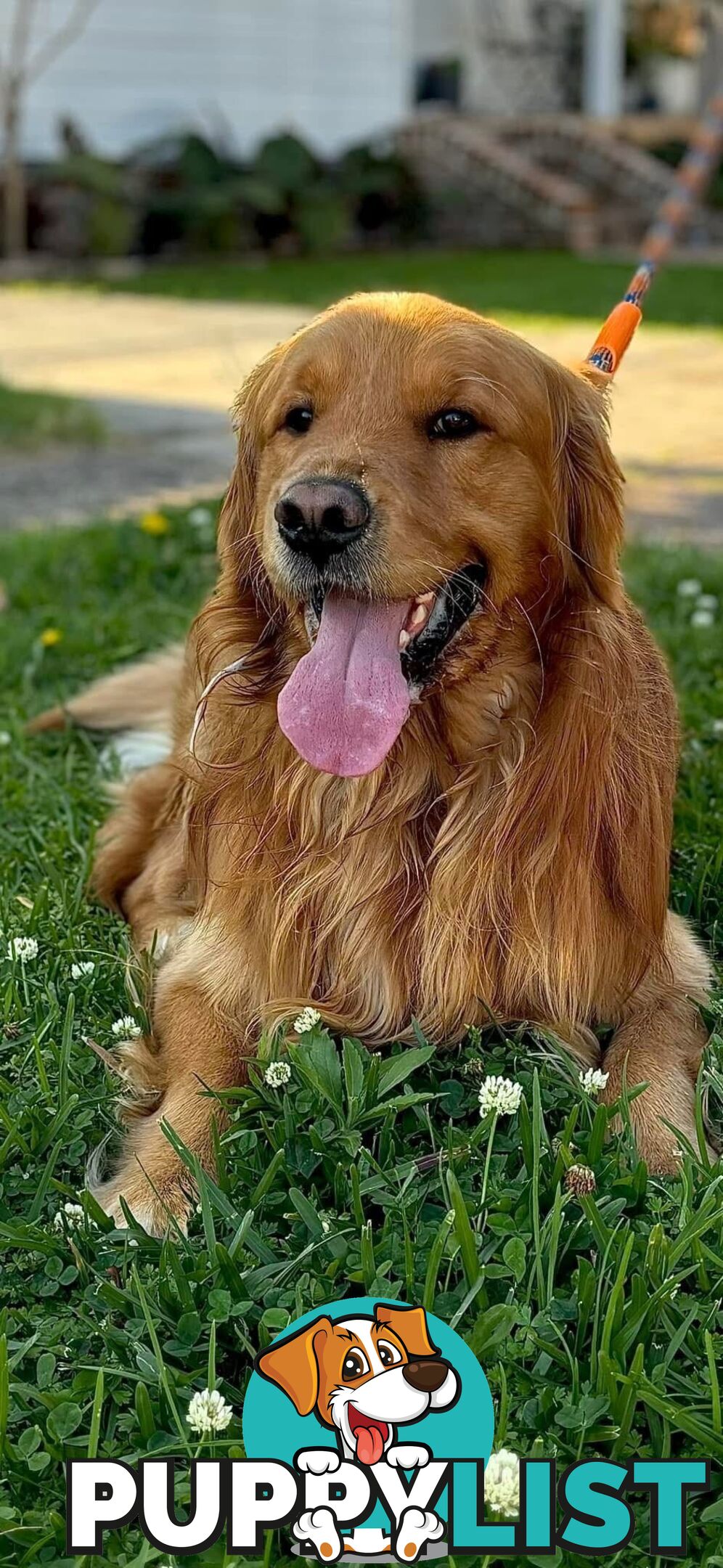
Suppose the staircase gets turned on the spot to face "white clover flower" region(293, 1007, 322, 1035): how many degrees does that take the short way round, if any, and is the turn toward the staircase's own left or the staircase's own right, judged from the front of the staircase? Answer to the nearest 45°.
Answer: approximately 45° to the staircase's own right

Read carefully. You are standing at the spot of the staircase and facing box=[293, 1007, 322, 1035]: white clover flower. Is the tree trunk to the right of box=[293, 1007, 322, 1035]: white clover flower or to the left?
right

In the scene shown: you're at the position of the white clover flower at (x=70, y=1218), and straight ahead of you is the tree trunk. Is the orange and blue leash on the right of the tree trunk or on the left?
right

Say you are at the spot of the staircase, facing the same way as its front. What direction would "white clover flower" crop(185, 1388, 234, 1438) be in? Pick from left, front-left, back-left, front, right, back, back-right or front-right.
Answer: front-right

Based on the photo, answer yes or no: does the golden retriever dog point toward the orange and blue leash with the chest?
no

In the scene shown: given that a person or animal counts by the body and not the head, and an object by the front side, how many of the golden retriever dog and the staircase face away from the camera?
0

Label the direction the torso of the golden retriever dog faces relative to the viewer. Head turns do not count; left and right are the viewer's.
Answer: facing the viewer

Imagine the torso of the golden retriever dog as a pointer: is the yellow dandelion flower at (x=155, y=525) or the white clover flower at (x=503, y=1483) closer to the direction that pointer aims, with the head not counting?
the white clover flower

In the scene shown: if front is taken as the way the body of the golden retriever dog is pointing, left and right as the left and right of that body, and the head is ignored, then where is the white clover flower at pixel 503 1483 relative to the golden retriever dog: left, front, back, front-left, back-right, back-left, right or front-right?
front

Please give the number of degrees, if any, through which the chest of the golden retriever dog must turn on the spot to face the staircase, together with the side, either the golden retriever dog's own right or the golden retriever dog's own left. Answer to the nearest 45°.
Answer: approximately 180°

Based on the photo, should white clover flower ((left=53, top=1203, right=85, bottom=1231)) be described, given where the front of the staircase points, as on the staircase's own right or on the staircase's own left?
on the staircase's own right

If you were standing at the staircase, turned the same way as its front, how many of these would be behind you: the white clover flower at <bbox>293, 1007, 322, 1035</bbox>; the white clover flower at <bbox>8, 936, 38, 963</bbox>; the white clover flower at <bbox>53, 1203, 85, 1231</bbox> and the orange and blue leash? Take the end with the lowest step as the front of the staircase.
0

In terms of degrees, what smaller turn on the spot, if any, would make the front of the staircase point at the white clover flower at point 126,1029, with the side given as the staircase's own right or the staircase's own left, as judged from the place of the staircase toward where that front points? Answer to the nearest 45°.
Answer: approximately 45° to the staircase's own right
